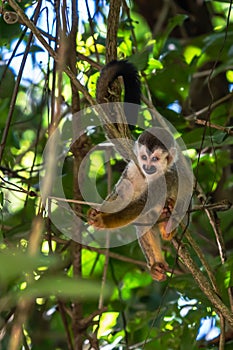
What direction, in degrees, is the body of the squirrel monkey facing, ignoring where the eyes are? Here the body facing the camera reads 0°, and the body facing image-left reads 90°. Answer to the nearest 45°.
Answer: approximately 45°
